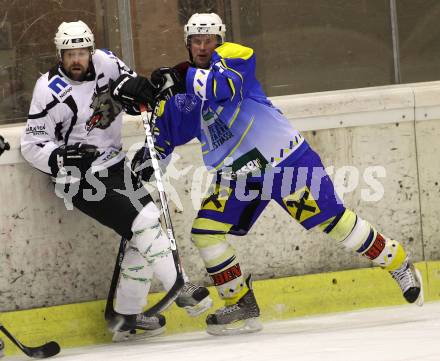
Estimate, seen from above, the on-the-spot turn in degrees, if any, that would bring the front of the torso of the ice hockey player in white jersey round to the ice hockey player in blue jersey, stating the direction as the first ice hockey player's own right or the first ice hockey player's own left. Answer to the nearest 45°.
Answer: approximately 45° to the first ice hockey player's own left

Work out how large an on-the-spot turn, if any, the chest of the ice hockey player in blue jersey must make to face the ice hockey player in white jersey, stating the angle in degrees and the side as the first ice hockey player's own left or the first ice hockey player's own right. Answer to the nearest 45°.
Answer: approximately 45° to the first ice hockey player's own right

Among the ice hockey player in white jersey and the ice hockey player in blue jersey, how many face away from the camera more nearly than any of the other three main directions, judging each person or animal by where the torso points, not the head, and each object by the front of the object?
0

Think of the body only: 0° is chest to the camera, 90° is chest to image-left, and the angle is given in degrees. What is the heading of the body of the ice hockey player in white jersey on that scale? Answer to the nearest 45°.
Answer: approximately 315°

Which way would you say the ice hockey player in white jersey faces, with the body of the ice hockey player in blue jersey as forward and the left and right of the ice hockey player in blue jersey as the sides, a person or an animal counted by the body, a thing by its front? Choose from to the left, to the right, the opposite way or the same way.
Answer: to the left
